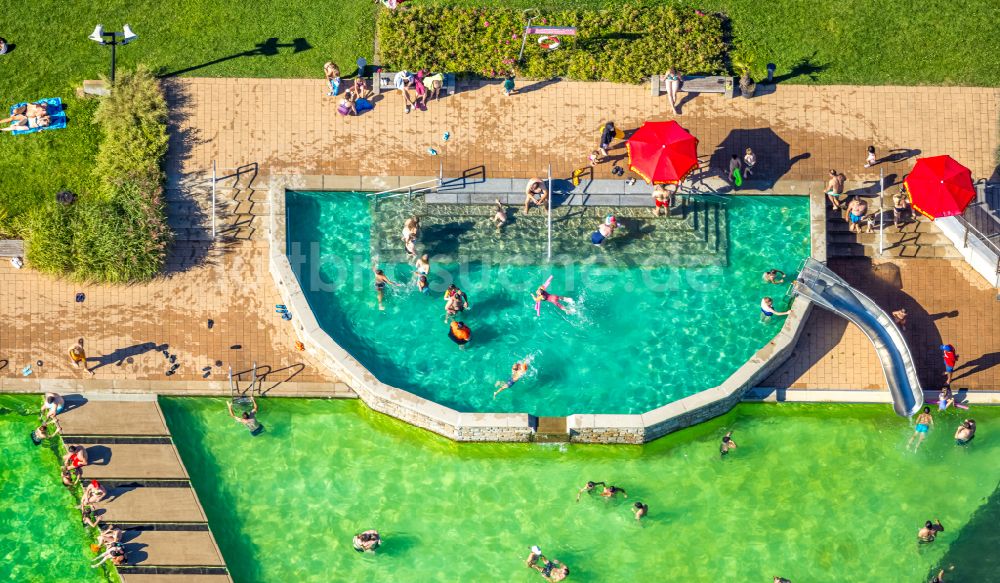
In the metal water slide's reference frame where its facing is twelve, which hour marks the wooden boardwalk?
The wooden boardwalk is roughly at 4 o'clock from the metal water slide.

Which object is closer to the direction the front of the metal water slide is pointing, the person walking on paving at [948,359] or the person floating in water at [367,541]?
the person walking on paving

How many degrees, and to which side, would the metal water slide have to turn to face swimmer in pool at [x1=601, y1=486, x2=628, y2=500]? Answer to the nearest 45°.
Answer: approximately 90° to its right

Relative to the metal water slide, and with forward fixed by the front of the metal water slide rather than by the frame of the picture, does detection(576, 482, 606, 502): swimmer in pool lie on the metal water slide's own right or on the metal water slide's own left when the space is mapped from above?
on the metal water slide's own right

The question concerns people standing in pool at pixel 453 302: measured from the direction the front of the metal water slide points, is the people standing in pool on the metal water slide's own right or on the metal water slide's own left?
on the metal water slide's own right

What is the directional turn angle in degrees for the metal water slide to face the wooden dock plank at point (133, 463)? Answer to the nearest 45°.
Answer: approximately 135° to its right

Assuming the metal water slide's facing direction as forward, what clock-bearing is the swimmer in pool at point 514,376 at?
The swimmer in pool is roughly at 4 o'clock from the metal water slide.

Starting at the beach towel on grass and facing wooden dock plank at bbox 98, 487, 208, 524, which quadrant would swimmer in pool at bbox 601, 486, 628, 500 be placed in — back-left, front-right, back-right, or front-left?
front-left

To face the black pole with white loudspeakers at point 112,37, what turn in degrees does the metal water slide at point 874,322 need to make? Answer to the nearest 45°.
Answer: approximately 135° to its right

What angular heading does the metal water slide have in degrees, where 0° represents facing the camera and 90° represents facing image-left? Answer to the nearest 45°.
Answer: approximately 315°
